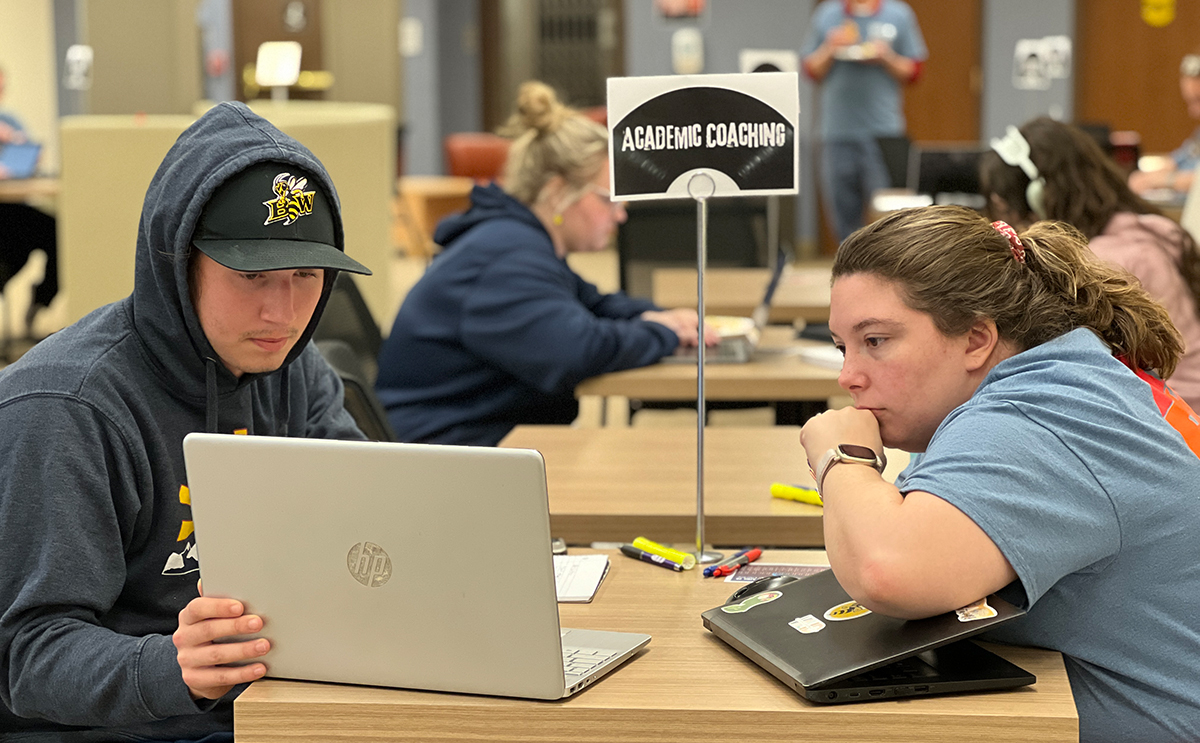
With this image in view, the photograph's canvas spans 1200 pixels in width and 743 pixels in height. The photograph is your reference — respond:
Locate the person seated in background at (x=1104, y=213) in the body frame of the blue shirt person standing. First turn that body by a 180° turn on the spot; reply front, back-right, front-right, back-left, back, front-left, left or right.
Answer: back

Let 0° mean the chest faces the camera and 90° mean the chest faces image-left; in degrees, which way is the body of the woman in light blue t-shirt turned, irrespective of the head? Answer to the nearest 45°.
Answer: approximately 90°

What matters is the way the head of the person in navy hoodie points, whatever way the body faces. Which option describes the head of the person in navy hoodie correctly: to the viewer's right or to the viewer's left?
to the viewer's right

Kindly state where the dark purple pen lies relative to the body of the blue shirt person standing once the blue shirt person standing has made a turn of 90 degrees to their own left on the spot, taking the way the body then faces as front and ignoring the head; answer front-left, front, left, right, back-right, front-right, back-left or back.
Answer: right

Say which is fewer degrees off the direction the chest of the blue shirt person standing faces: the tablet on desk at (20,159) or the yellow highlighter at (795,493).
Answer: the yellow highlighter

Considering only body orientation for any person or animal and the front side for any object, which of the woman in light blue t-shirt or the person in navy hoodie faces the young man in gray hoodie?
the woman in light blue t-shirt

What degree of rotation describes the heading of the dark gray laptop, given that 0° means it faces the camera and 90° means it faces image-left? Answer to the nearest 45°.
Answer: approximately 270°

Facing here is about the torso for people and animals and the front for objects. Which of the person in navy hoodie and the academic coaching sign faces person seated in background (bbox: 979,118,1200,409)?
the person in navy hoodie

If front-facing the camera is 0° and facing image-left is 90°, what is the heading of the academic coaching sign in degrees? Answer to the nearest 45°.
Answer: approximately 0°

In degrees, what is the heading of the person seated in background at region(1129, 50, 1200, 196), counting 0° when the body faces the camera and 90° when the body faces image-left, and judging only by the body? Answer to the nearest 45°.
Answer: approximately 90°

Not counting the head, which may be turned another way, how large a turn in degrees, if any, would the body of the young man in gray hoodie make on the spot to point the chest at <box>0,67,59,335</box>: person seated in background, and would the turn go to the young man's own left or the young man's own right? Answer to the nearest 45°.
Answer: approximately 135° to the young man's own left

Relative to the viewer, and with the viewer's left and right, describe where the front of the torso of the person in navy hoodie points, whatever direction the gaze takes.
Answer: facing to the right of the viewer

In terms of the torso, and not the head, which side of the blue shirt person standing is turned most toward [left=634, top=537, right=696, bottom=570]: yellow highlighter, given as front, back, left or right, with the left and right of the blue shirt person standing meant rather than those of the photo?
front

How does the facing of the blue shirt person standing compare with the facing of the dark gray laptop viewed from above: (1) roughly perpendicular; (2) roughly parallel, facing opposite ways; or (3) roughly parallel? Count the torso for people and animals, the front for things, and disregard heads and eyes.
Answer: roughly perpendicular

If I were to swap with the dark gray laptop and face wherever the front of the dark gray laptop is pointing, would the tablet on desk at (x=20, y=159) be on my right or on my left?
on my left
